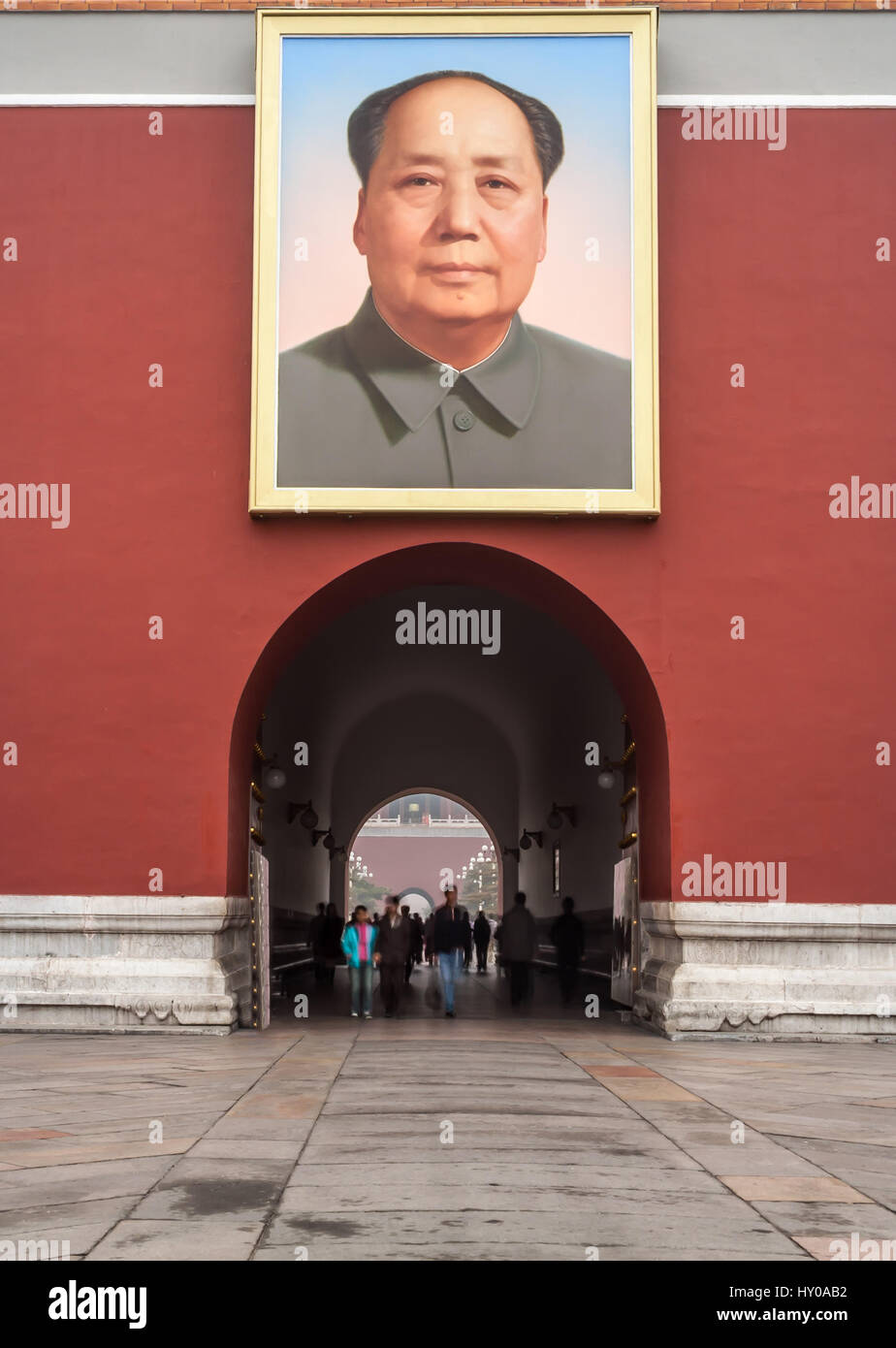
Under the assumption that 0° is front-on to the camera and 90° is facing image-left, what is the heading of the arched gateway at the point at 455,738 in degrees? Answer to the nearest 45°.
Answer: approximately 0°

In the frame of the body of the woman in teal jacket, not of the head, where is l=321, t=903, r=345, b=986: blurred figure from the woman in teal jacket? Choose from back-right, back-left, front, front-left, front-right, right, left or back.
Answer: back

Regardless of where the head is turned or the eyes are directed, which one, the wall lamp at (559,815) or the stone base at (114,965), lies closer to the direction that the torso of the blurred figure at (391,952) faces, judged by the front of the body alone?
the stone base

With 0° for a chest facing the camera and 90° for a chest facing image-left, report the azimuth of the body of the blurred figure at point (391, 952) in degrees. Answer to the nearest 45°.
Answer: approximately 0°
